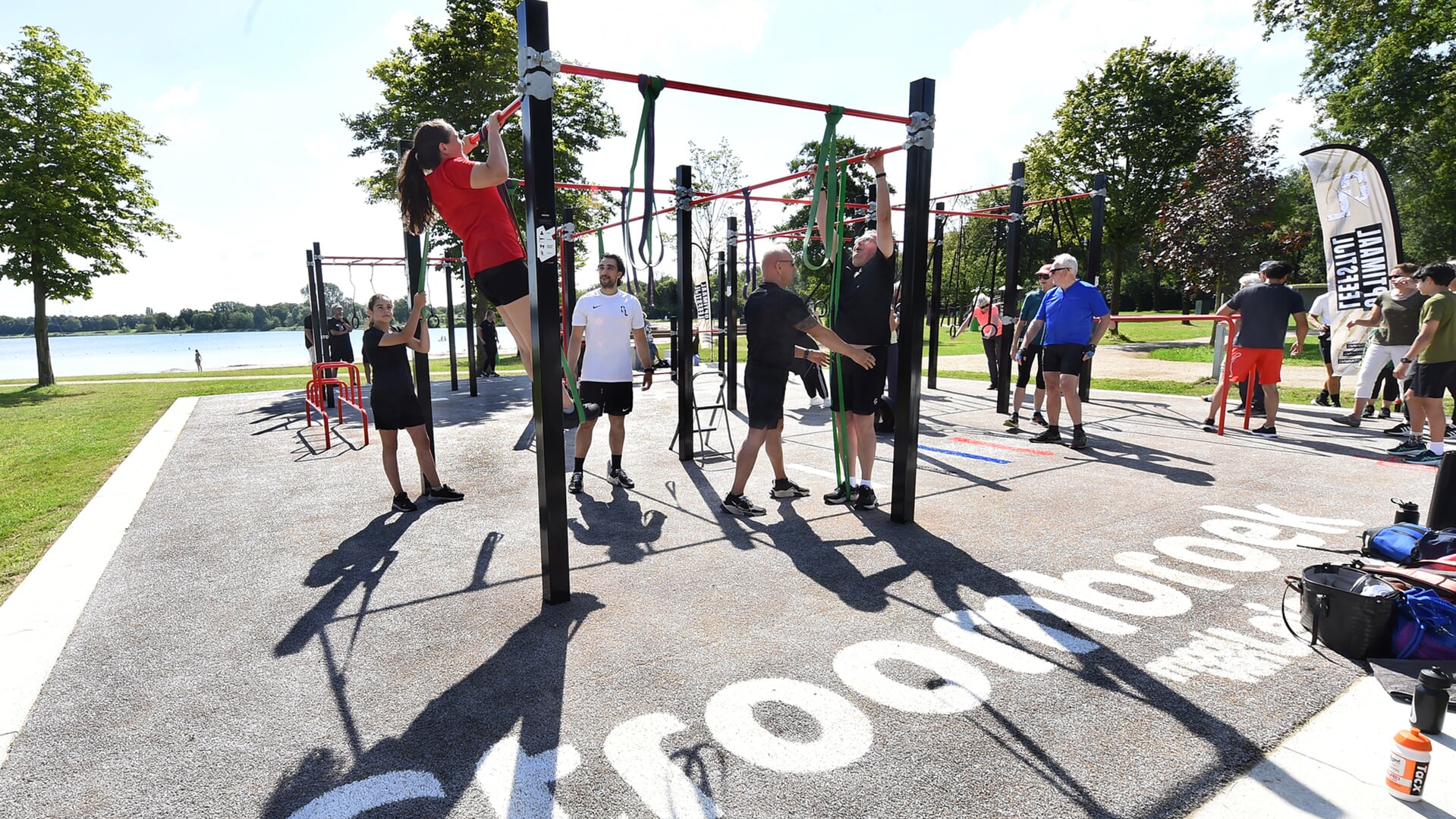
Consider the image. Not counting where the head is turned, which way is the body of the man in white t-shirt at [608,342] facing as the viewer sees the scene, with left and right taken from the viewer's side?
facing the viewer

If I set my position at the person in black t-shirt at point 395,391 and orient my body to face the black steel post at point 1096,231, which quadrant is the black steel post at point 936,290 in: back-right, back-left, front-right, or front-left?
front-left

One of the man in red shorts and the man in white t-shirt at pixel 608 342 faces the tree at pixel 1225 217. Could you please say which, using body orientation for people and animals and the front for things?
the man in red shorts

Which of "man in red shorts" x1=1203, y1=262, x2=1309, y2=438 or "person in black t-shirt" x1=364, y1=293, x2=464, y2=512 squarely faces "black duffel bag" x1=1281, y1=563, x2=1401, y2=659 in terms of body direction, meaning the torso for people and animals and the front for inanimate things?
the person in black t-shirt

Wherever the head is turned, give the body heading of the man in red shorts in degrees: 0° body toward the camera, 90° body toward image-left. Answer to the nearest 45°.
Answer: approximately 180°

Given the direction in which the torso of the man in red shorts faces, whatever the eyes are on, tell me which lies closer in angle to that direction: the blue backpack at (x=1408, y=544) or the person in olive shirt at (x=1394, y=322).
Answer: the person in olive shirt

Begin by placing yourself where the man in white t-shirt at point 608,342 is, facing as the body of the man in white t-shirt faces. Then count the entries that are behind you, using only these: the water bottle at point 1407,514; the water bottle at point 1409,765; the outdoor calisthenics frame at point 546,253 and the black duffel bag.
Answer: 0

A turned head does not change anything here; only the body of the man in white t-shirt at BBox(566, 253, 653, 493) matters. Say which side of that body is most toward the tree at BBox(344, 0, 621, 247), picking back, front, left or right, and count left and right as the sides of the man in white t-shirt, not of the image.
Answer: back

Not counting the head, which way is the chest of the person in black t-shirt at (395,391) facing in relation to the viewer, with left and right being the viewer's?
facing the viewer and to the right of the viewer

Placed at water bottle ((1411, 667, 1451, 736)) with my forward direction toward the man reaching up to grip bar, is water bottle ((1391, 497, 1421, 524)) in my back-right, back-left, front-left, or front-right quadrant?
front-right

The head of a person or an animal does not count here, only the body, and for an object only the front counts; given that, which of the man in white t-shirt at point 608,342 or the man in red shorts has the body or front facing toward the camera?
the man in white t-shirt

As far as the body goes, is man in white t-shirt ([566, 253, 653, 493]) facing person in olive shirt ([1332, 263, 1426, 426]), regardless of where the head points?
no

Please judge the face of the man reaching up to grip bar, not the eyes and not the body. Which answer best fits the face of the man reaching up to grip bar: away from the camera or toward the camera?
toward the camera

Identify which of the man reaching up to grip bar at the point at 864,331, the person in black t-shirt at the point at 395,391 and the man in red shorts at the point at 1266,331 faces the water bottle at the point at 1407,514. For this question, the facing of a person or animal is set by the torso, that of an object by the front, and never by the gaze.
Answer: the person in black t-shirt

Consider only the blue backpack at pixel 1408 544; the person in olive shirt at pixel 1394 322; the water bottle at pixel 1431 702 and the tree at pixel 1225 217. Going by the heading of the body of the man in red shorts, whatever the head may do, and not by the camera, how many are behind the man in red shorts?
2

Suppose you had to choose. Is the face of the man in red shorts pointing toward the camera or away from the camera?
away from the camera

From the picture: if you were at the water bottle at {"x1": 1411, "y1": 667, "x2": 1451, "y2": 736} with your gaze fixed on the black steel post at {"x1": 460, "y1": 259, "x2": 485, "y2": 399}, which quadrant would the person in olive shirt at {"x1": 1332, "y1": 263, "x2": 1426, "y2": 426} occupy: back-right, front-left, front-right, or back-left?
front-right

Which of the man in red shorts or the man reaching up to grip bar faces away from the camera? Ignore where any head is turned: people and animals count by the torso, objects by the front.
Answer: the man in red shorts

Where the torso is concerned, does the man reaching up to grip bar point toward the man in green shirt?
no

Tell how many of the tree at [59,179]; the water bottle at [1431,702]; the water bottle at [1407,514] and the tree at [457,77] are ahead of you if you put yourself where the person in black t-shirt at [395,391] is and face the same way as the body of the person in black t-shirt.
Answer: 2

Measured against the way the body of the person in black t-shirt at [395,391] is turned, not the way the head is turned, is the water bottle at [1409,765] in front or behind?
in front

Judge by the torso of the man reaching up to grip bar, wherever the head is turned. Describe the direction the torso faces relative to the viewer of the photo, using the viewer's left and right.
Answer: facing the viewer and to the left of the viewer
